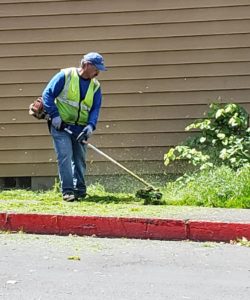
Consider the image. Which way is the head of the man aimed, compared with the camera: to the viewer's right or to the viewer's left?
to the viewer's right

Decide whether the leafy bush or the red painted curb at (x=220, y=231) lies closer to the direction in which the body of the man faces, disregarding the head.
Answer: the red painted curb

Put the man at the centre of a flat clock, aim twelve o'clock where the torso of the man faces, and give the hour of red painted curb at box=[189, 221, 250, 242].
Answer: The red painted curb is roughly at 12 o'clock from the man.

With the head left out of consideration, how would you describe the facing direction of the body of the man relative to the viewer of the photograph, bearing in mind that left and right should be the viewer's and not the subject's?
facing the viewer and to the right of the viewer

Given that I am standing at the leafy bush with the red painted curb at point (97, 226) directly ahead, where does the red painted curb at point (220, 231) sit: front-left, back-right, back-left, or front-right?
front-left

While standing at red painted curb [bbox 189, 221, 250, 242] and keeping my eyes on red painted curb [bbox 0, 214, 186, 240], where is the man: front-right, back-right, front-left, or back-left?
front-right

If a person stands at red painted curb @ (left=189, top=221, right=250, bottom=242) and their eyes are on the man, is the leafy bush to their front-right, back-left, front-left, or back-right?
front-right

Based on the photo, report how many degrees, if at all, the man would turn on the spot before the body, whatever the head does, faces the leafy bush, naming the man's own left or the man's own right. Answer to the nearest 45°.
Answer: approximately 45° to the man's own left
